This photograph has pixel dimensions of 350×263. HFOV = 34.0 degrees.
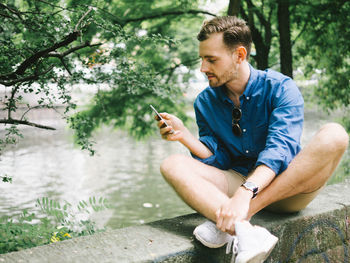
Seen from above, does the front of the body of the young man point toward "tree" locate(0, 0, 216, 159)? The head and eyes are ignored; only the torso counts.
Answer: no
